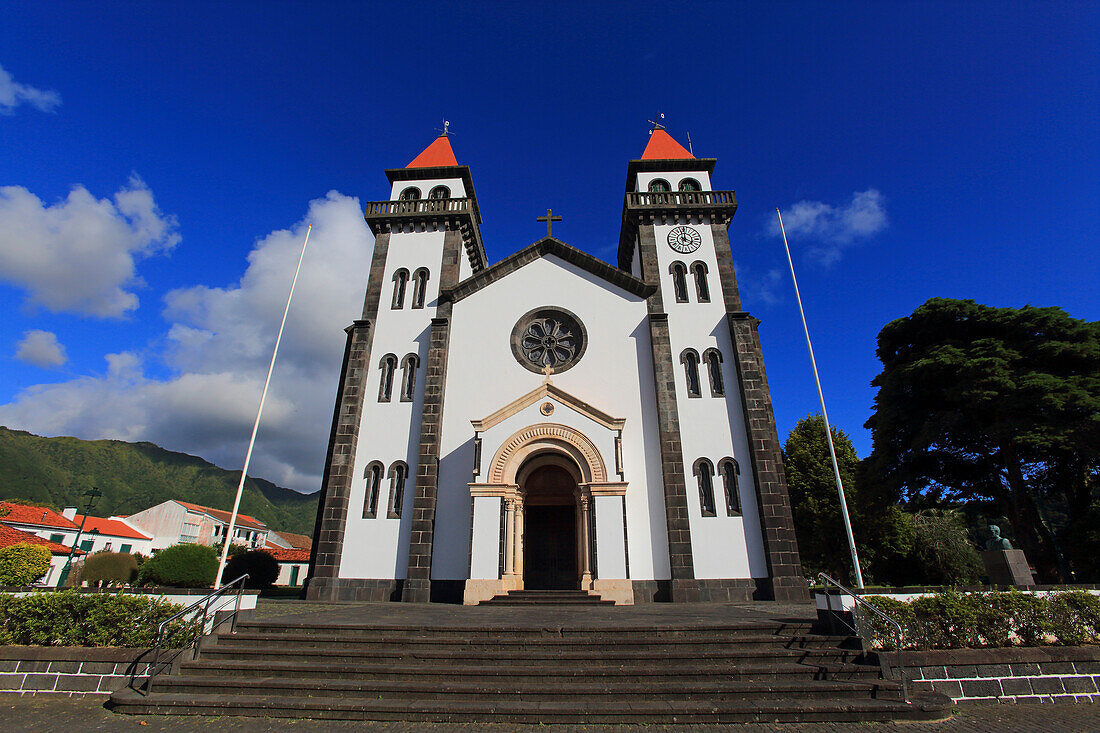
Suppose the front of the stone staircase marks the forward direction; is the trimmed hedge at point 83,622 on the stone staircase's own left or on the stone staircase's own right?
on the stone staircase's own right

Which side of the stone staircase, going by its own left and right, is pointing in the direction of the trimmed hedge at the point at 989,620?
left

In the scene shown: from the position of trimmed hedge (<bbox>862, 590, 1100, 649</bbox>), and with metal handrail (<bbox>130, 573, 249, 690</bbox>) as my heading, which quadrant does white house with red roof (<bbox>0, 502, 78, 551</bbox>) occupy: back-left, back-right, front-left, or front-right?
front-right

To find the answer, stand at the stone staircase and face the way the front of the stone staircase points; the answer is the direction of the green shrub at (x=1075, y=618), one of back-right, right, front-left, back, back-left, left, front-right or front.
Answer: left

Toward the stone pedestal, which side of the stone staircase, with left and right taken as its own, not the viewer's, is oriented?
left

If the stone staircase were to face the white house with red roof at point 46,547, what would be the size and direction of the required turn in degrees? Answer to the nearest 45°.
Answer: approximately 135° to its right

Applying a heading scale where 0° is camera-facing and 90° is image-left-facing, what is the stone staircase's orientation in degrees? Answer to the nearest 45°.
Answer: approximately 0°

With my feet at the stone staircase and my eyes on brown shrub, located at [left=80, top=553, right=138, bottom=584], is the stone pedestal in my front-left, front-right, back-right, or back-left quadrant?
back-right

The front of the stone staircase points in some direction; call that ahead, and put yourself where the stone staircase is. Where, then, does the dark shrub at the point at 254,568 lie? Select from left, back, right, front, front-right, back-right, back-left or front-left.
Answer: back-right

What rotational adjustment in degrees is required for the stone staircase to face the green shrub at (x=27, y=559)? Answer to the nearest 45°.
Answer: approximately 135° to its right

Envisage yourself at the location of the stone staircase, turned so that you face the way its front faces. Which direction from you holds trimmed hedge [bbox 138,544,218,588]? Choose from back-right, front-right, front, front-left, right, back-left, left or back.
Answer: back-right

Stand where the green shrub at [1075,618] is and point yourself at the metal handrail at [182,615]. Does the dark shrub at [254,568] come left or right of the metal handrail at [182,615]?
right
